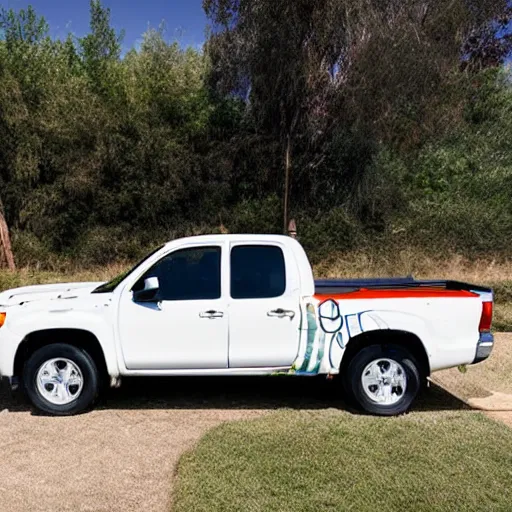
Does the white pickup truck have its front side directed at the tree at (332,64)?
no

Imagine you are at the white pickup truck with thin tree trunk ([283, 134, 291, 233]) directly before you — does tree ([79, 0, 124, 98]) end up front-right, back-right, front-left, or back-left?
front-left

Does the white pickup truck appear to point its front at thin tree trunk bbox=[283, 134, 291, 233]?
no

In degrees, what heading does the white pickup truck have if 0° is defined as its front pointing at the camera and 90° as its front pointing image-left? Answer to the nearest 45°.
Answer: approximately 90°
